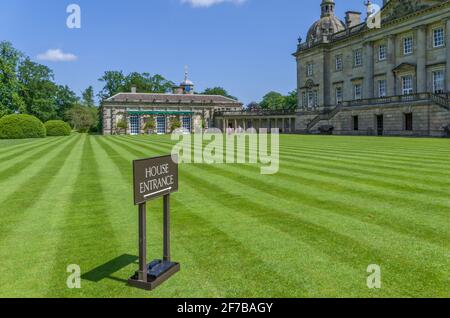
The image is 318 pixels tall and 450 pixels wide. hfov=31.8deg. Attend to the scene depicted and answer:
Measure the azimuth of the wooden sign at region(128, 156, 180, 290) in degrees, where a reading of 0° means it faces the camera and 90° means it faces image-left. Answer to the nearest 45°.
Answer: approximately 315°

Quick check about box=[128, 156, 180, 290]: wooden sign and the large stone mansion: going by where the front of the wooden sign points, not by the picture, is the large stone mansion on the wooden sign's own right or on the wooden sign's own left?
on the wooden sign's own left

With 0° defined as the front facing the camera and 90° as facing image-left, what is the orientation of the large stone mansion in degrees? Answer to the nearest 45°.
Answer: approximately 45°

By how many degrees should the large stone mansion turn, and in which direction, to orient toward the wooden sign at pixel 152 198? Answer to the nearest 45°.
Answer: approximately 45° to its left
